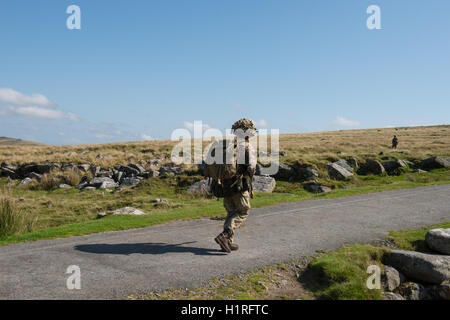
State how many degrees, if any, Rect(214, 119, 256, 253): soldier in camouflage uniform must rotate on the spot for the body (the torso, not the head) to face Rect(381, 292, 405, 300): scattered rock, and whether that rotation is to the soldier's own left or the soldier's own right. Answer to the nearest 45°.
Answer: approximately 45° to the soldier's own right

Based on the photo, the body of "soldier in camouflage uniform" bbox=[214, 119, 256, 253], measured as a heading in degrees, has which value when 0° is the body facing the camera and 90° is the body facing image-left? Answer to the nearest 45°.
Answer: approximately 270°

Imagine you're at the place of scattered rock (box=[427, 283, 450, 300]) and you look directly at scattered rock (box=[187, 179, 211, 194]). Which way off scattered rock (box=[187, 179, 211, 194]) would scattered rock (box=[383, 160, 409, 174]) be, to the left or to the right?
right

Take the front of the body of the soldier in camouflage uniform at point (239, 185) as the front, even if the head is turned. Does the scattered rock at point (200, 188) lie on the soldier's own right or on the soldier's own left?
on the soldier's own left

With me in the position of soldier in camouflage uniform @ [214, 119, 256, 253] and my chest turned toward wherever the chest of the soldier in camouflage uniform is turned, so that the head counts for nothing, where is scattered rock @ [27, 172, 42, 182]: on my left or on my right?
on my left
